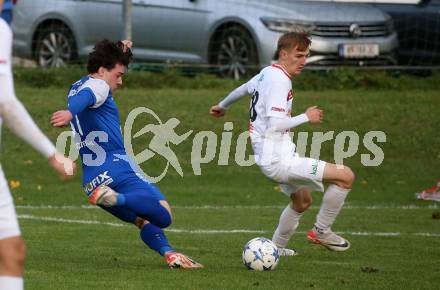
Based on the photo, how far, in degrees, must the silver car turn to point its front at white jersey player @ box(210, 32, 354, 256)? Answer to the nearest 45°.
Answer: approximately 45° to its right

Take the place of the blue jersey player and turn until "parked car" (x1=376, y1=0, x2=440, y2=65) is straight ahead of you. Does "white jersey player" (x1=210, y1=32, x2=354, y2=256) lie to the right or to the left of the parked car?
right

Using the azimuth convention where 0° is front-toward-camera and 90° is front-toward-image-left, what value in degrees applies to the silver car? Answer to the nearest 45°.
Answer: approximately 315°

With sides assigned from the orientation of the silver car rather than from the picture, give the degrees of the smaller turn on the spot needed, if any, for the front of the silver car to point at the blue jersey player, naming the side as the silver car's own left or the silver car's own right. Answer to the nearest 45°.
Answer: approximately 45° to the silver car's own right

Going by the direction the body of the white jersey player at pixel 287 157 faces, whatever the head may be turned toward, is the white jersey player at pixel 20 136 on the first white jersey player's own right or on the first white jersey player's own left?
on the first white jersey player's own right
